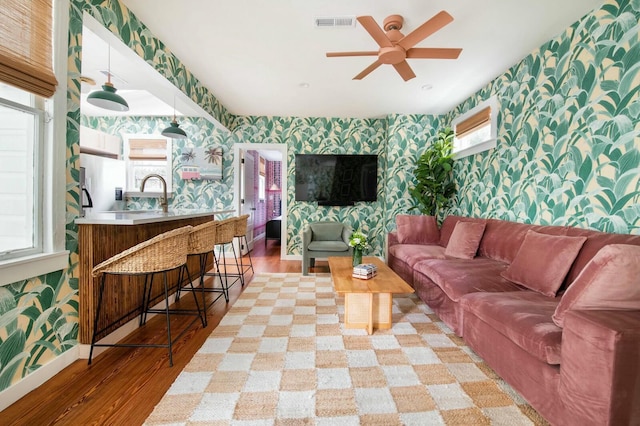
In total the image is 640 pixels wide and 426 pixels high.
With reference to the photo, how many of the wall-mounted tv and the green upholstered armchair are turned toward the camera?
2

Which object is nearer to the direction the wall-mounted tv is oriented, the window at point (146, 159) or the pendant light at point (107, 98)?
the pendant light

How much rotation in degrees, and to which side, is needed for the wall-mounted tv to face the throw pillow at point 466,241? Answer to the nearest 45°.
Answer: approximately 45° to its left

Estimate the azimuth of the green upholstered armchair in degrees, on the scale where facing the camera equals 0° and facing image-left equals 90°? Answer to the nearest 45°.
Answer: approximately 0°

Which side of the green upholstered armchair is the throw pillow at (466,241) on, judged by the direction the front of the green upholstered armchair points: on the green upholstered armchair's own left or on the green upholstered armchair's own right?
on the green upholstered armchair's own left

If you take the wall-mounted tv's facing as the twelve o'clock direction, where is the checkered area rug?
The checkered area rug is roughly at 12 o'clock from the wall-mounted tv.
